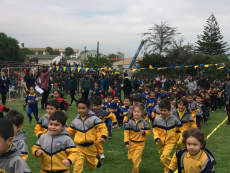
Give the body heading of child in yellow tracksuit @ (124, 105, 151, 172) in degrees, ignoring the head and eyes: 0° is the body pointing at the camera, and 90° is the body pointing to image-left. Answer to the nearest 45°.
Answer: approximately 0°

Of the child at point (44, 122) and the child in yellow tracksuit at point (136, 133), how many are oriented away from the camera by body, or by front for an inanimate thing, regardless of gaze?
0

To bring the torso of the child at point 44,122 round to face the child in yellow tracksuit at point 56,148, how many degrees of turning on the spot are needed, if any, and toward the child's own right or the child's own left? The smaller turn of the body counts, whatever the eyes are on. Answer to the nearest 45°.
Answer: approximately 45° to the child's own left

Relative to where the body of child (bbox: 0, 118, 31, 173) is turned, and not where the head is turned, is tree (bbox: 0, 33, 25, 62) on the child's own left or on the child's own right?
on the child's own right

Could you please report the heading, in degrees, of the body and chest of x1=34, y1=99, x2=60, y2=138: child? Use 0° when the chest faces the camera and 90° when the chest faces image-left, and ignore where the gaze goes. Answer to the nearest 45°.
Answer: approximately 45°

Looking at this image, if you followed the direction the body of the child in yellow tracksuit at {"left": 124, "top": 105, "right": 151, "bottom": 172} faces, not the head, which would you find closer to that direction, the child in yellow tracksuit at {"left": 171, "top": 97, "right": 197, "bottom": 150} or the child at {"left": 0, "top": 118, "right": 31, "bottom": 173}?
the child

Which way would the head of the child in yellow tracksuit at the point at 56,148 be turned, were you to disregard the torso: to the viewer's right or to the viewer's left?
to the viewer's left

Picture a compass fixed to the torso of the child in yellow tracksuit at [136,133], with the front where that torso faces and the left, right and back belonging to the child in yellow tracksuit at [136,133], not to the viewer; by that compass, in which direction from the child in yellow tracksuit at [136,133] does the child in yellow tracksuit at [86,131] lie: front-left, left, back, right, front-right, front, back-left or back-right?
front-right

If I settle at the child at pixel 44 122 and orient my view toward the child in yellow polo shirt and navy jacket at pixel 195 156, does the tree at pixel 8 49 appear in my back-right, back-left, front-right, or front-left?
back-left
